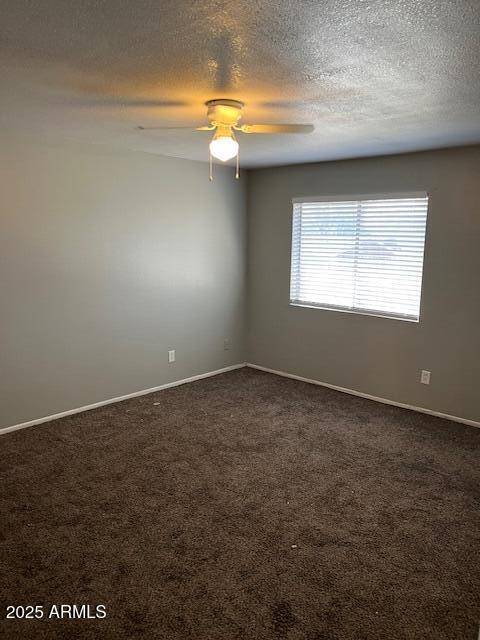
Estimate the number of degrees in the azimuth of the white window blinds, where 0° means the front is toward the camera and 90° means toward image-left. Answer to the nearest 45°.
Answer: approximately 45°
